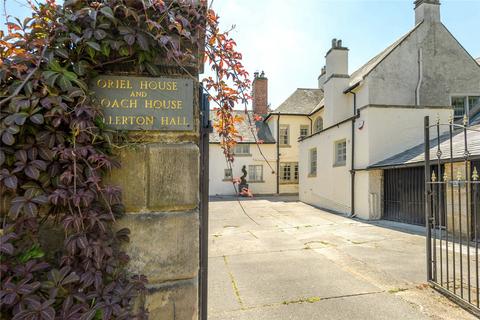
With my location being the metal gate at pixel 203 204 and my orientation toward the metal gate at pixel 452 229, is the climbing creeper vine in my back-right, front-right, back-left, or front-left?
back-right

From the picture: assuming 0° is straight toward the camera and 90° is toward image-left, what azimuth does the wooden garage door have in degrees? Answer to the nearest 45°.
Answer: approximately 45°

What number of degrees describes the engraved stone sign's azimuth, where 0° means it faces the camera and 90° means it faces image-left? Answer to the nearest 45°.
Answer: approximately 0°

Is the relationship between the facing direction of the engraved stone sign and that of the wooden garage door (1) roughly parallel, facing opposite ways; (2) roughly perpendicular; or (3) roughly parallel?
roughly perpendicular
